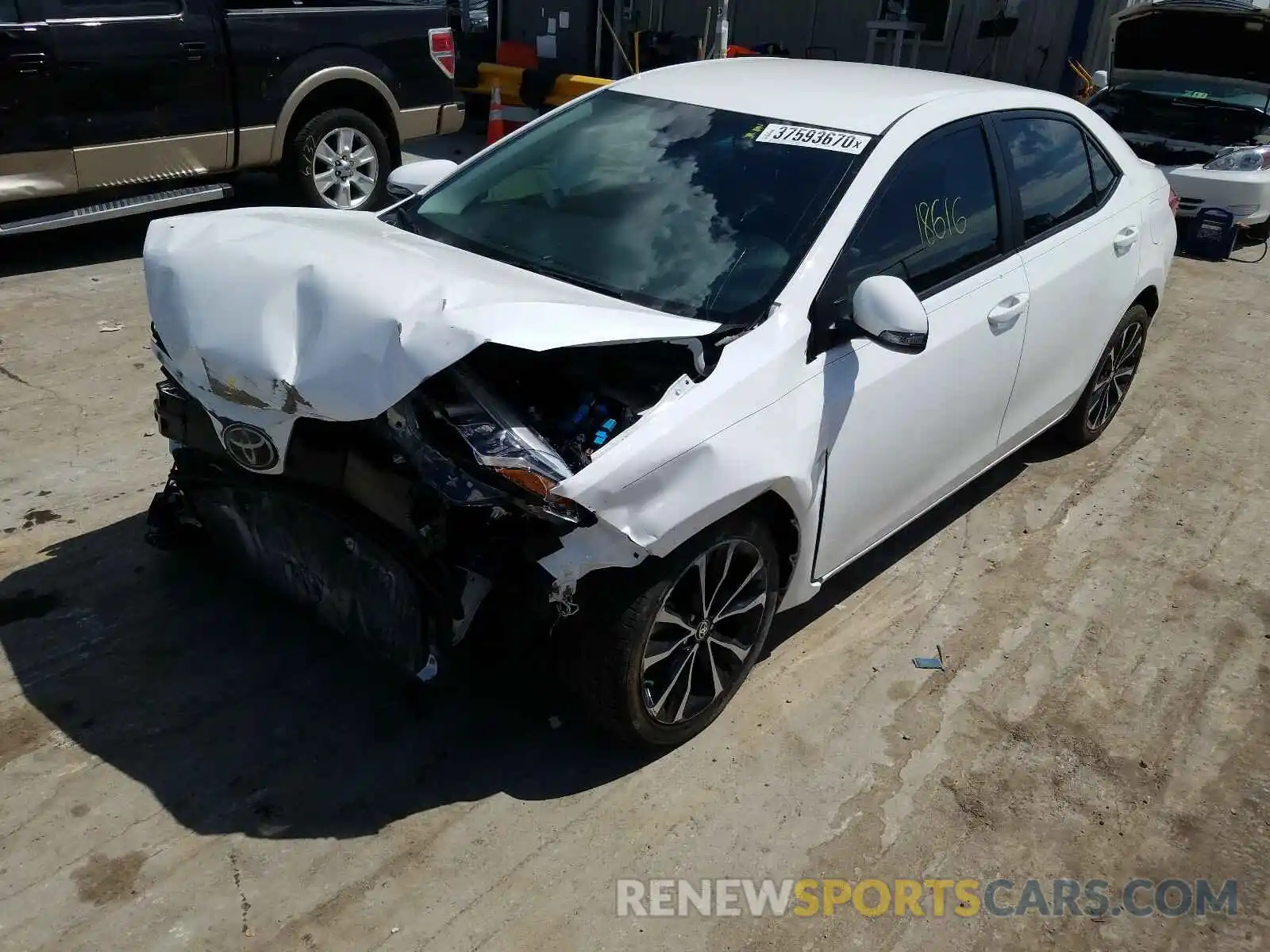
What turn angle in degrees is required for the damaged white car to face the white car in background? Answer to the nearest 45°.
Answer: approximately 180°

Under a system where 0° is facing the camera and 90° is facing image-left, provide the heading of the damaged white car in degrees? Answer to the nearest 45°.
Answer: approximately 45°

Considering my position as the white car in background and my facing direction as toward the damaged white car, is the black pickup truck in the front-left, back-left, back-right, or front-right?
front-right

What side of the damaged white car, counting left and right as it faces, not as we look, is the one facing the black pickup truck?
right

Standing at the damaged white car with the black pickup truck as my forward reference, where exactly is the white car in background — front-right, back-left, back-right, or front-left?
front-right

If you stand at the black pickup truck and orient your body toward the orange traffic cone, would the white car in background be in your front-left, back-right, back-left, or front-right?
front-right
